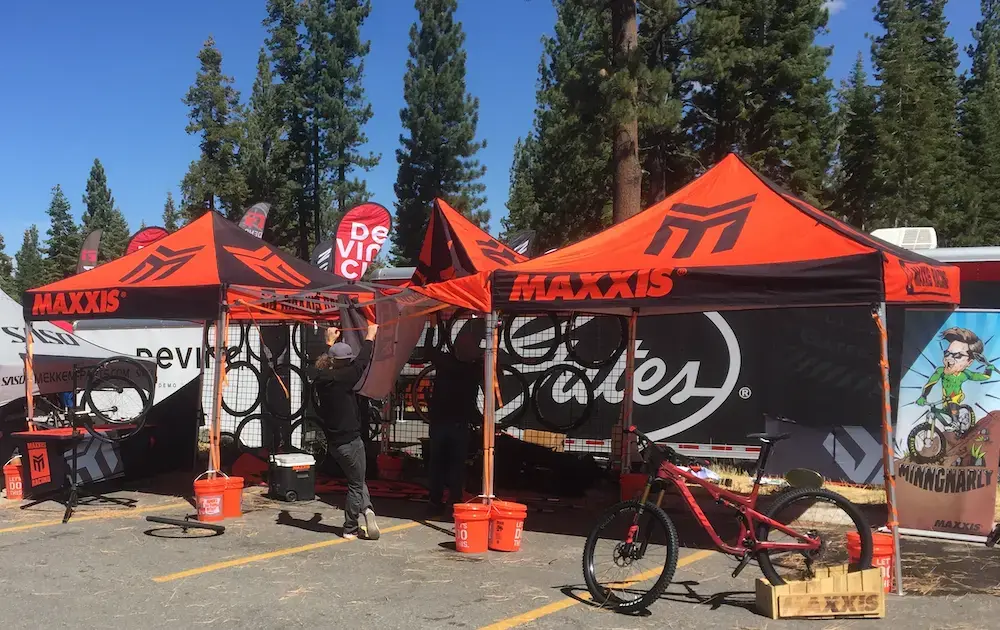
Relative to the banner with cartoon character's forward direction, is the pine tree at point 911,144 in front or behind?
behind

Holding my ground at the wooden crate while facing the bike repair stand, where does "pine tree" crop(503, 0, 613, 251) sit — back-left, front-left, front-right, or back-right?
front-right

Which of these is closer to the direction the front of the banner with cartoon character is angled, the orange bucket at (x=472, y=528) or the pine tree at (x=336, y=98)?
the orange bucket

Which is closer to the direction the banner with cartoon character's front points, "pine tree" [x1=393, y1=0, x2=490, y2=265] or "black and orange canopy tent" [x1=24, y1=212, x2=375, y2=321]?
the black and orange canopy tent

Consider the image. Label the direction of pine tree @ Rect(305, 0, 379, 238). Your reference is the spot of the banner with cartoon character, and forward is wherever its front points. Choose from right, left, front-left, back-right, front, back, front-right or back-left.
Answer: back-right

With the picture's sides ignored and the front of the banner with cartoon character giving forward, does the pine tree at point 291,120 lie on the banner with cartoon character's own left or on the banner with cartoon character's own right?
on the banner with cartoon character's own right

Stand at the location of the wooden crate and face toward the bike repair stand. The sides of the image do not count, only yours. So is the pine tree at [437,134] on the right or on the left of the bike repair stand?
right

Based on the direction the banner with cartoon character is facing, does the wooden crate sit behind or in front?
in front

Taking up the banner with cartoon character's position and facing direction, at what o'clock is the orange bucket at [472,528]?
The orange bucket is roughly at 2 o'clock from the banner with cartoon character.

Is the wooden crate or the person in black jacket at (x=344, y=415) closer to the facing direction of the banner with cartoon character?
the wooden crate

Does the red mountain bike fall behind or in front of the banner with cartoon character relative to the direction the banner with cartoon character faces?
in front

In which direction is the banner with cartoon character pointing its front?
toward the camera

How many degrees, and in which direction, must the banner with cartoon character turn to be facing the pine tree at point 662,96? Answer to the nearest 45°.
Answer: approximately 135° to its right

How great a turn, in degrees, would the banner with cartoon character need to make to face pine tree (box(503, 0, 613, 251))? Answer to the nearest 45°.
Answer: approximately 135° to its right

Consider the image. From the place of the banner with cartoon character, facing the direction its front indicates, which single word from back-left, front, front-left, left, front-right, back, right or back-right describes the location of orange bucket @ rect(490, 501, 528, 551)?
front-right

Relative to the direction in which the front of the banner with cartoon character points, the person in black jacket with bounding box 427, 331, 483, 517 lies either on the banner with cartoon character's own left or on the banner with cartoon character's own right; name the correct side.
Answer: on the banner with cartoon character's own right

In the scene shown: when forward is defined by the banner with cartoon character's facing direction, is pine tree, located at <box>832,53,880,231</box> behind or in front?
behind

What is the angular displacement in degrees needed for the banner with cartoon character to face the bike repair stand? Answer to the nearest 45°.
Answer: approximately 90° to its right
